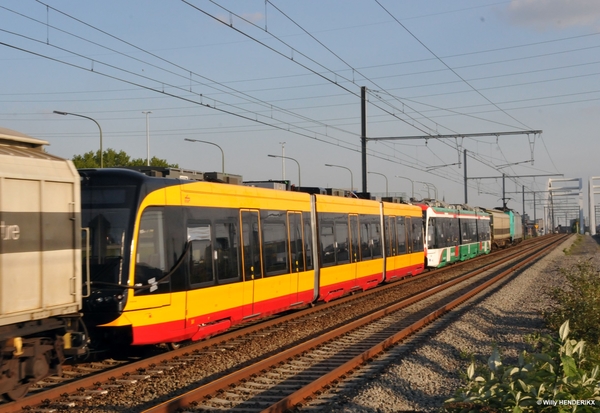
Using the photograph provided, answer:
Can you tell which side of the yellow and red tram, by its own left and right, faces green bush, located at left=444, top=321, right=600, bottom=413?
left

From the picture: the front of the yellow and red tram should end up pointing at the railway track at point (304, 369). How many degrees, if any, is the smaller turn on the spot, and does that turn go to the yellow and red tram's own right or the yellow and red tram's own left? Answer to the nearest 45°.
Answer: approximately 90° to the yellow and red tram's own left

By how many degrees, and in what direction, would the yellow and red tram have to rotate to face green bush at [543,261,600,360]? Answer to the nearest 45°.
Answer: approximately 45° to its left

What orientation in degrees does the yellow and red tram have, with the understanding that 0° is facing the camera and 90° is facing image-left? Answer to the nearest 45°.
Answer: approximately 45°

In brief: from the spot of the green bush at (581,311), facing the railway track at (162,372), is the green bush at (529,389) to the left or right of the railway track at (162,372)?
left
